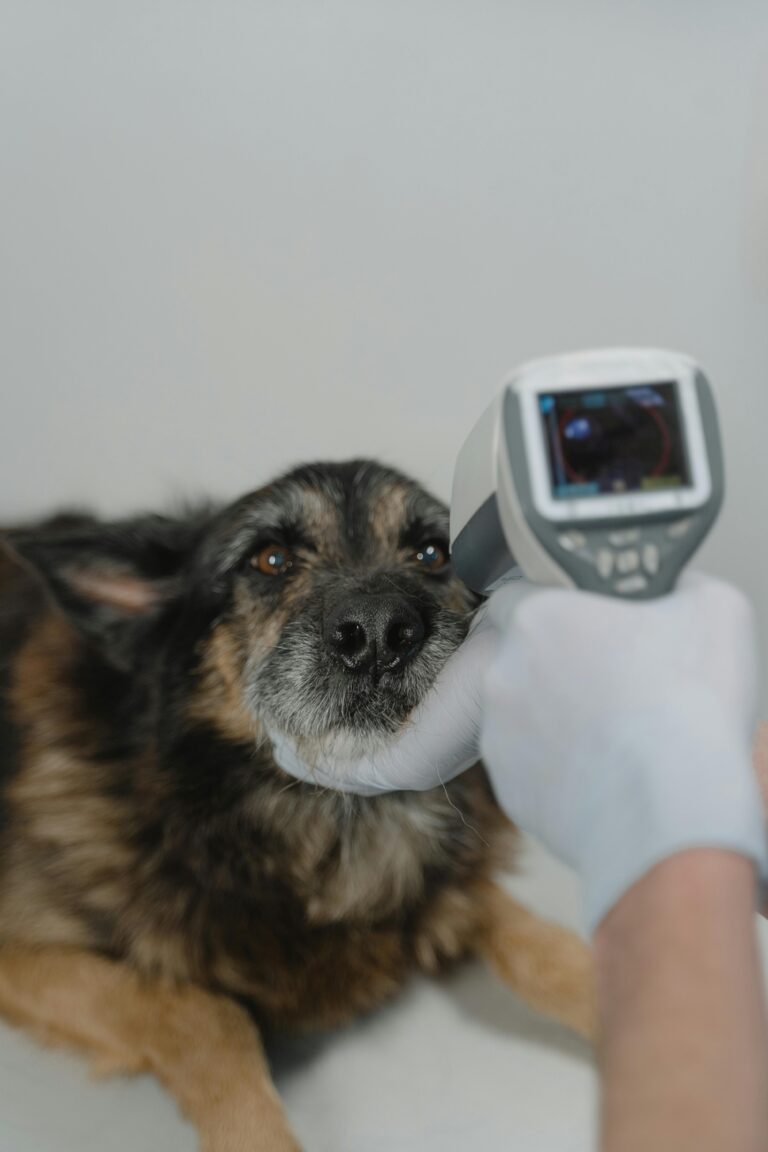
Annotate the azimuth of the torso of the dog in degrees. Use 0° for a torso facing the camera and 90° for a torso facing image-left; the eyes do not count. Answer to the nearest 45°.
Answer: approximately 315°
